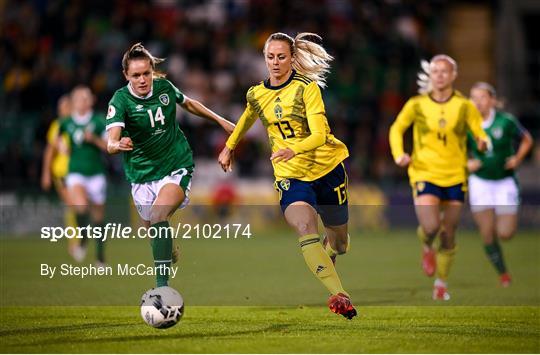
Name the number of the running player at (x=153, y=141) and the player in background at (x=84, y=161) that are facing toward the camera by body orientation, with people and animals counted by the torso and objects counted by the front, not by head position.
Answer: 2

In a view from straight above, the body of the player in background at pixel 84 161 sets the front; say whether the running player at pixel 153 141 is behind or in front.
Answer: in front

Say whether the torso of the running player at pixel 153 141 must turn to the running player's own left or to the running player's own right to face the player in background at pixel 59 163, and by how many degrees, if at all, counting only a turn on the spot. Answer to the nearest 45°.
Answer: approximately 180°

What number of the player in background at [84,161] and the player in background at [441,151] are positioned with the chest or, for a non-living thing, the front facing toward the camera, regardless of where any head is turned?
2

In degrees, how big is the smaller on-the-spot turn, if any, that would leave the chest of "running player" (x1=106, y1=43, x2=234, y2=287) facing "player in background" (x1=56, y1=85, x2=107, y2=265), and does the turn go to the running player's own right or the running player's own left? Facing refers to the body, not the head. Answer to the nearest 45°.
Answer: approximately 180°

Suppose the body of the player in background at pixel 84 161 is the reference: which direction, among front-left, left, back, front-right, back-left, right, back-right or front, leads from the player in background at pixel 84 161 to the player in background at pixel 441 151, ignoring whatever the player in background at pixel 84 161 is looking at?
front-left

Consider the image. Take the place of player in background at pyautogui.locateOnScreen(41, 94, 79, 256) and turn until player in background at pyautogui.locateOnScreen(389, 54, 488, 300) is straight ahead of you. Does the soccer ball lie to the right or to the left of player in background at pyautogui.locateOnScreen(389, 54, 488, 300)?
right

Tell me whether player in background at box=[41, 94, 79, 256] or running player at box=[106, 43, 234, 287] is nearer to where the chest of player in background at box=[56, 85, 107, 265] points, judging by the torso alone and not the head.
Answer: the running player
